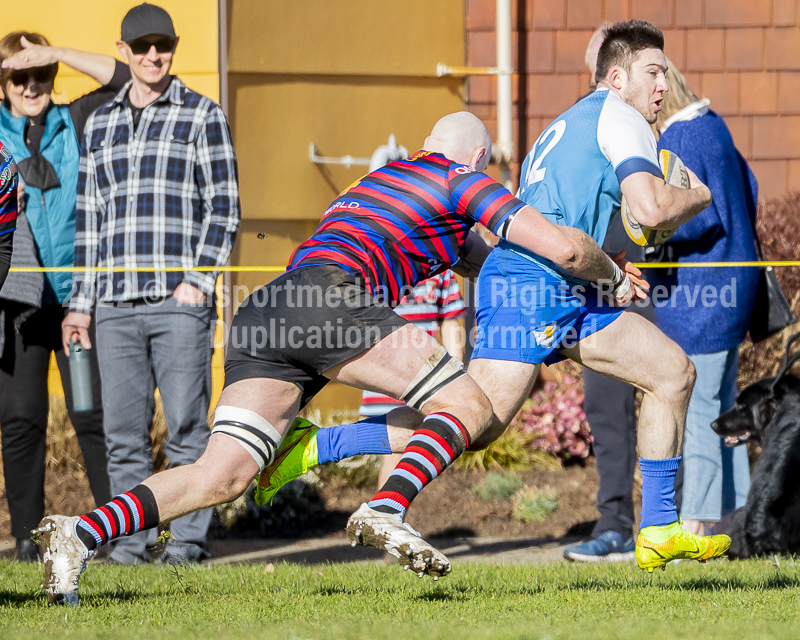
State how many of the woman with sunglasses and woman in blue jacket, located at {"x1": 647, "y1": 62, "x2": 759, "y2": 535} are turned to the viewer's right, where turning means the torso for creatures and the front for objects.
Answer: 0

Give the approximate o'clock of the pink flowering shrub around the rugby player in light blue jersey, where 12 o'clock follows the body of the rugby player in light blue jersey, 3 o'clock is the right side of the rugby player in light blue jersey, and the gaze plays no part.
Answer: The pink flowering shrub is roughly at 9 o'clock from the rugby player in light blue jersey.

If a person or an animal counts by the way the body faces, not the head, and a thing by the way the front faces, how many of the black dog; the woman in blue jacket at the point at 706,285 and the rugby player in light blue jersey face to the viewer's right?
1

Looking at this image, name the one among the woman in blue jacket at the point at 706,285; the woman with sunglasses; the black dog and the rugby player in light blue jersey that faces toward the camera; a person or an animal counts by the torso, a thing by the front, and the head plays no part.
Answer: the woman with sunglasses

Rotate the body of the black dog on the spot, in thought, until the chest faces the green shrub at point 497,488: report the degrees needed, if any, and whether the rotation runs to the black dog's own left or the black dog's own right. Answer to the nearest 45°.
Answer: approximately 45° to the black dog's own right

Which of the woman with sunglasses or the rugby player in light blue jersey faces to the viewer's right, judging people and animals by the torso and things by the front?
the rugby player in light blue jersey

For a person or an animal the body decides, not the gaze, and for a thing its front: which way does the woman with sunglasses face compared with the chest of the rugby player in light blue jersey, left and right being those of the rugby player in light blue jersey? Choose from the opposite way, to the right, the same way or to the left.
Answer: to the right

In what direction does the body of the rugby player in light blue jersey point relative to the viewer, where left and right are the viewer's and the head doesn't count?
facing to the right of the viewer

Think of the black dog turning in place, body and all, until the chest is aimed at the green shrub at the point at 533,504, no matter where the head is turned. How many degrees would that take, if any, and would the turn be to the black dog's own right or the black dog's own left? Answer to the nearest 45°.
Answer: approximately 45° to the black dog's own right
